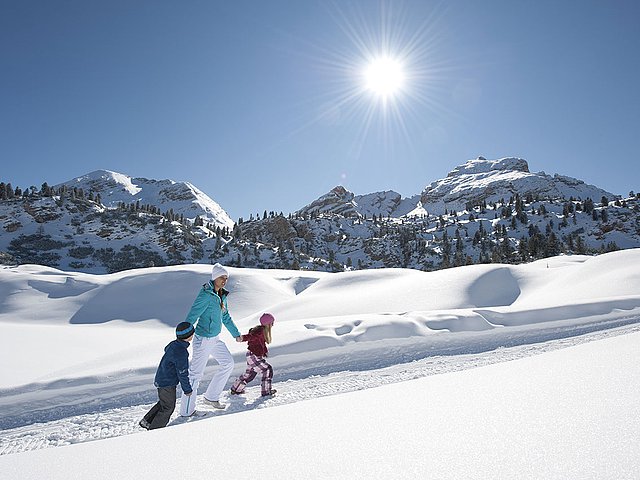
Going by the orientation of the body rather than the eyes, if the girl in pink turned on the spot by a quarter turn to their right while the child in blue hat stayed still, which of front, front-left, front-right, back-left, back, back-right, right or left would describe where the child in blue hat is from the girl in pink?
front-right

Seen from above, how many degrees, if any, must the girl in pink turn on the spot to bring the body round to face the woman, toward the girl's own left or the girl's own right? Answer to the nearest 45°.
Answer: approximately 135° to the girl's own right

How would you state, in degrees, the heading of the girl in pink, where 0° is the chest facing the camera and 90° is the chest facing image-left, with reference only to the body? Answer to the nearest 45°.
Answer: approximately 270°

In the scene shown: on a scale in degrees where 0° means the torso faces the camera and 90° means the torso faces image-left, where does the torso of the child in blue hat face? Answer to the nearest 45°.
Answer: approximately 270°
